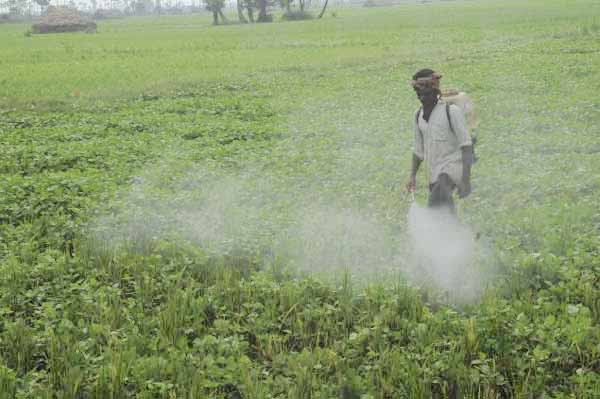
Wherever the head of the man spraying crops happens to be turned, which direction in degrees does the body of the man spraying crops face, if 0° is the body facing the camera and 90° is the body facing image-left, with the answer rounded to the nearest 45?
approximately 45°
